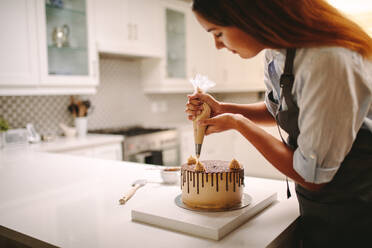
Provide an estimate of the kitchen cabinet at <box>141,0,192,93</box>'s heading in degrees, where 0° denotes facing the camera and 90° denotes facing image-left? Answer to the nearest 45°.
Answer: approximately 315°

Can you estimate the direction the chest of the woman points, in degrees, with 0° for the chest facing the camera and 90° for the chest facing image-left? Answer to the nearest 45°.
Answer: approximately 90°

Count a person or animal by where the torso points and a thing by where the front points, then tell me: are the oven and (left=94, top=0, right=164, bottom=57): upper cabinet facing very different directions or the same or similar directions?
same or similar directions

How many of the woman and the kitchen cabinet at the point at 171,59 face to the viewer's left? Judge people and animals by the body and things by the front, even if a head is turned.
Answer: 1

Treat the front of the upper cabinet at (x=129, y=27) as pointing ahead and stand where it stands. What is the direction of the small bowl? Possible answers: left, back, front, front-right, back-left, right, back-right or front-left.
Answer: front-right

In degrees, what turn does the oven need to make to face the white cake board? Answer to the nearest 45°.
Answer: approximately 45° to its right

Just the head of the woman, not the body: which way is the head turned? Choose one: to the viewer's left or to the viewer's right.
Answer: to the viewer's left

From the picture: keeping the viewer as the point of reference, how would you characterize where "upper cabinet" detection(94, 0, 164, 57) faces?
facing the viewer and to the right of the viewer

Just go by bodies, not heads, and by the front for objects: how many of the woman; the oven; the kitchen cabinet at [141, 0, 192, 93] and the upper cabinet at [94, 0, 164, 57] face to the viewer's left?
1

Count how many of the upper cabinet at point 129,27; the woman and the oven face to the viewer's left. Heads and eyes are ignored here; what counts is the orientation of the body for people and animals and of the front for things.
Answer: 1

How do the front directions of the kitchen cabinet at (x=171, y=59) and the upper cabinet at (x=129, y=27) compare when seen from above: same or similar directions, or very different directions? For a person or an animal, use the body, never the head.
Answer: same or similar directions

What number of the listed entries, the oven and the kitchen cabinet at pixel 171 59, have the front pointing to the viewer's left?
0

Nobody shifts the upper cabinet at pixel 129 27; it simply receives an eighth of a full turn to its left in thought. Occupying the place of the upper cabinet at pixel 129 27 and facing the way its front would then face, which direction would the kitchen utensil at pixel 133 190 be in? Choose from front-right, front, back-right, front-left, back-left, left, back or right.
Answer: right

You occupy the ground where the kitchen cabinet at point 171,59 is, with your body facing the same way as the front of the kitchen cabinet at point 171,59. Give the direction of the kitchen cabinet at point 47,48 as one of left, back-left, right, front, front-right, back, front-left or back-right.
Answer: right

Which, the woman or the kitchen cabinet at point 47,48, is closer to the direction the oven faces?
the woman

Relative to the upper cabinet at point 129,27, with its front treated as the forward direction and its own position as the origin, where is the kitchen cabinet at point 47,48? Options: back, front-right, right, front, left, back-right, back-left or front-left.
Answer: right
